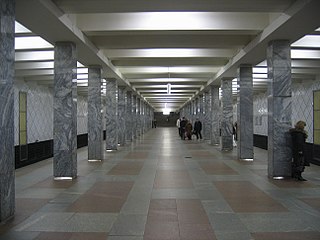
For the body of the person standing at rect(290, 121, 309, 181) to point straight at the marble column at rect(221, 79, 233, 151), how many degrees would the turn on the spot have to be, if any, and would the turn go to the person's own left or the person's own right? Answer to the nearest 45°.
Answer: approximately 135° to the person's own left
